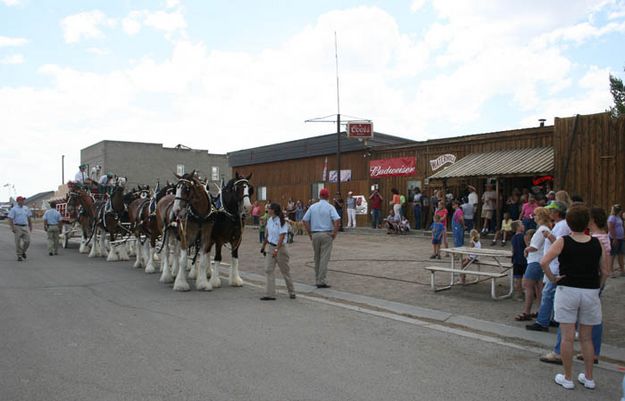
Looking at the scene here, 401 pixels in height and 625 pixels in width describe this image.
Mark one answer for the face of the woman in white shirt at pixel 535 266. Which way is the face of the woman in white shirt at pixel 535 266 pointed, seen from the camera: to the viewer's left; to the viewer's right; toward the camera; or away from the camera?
to the viewer's left

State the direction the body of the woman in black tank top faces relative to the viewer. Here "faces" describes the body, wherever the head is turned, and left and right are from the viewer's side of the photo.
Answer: facing away from the viewer and to the left of the viewer

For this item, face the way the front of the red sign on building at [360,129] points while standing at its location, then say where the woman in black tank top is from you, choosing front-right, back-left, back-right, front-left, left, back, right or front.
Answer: front

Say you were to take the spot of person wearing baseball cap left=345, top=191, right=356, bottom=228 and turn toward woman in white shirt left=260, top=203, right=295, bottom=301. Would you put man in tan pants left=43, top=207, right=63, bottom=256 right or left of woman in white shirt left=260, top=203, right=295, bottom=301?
right

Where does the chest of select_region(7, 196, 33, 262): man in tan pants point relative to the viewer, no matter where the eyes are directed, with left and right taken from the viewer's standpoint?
facing the viewer

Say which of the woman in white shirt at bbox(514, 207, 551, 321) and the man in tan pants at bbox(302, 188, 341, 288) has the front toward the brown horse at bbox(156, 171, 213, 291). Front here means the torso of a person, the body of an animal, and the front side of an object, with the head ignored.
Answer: the woman in white shirt

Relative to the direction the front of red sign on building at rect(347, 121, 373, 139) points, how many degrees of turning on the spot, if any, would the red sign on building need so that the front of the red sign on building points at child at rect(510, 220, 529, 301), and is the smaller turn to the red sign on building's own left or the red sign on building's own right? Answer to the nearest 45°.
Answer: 0° — it already faces them

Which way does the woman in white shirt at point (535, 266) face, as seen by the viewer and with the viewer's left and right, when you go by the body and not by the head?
facing to the left of the viewer

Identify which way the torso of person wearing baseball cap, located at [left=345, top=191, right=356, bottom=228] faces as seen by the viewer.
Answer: toward the camera
